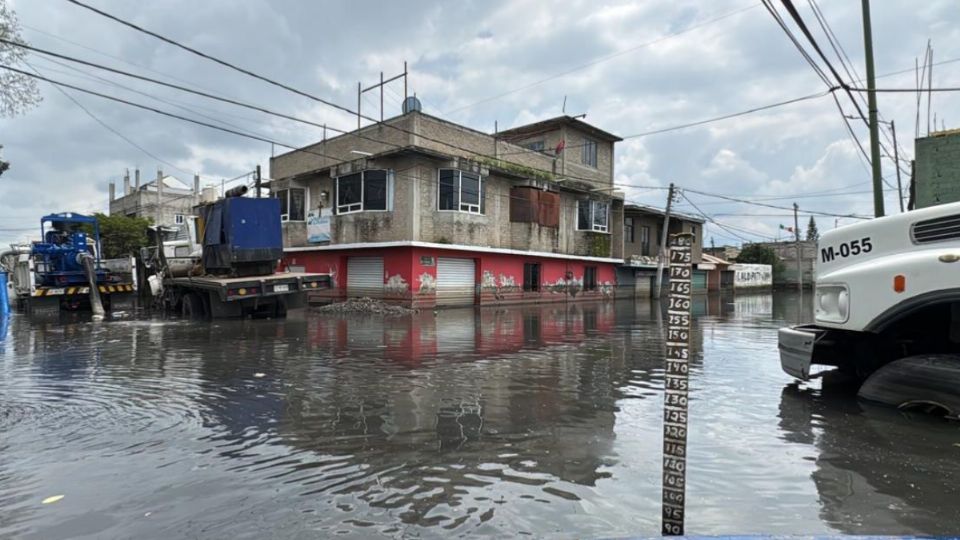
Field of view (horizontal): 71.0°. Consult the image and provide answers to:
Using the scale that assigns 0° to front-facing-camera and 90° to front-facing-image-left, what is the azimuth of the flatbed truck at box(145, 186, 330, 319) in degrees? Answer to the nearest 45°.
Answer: approximately 135°

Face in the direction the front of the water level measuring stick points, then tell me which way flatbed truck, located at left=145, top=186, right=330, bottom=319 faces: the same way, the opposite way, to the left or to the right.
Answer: to the right

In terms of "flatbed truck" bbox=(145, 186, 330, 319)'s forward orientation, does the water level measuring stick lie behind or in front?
behind

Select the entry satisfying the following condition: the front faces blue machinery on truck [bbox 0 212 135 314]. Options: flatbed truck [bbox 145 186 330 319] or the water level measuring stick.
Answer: the flatbed truck

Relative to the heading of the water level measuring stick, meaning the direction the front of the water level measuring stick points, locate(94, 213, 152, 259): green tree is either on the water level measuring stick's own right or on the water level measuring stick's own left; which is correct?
on the water level measuring stick's own right

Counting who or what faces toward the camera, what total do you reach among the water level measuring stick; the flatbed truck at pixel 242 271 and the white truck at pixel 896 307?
1

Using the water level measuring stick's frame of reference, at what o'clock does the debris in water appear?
The debris in water is roughly at 5 o'clock from the water level measuring stick.

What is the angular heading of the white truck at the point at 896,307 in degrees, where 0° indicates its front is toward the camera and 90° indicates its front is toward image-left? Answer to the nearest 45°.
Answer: approximately 90°

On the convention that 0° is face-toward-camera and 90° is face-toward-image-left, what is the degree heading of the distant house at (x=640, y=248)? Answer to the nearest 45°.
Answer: approximately 315°

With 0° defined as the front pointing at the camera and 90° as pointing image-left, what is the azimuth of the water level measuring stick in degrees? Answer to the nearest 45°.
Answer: approximately 0°

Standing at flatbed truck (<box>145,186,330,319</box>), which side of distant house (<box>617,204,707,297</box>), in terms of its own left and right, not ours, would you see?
right
